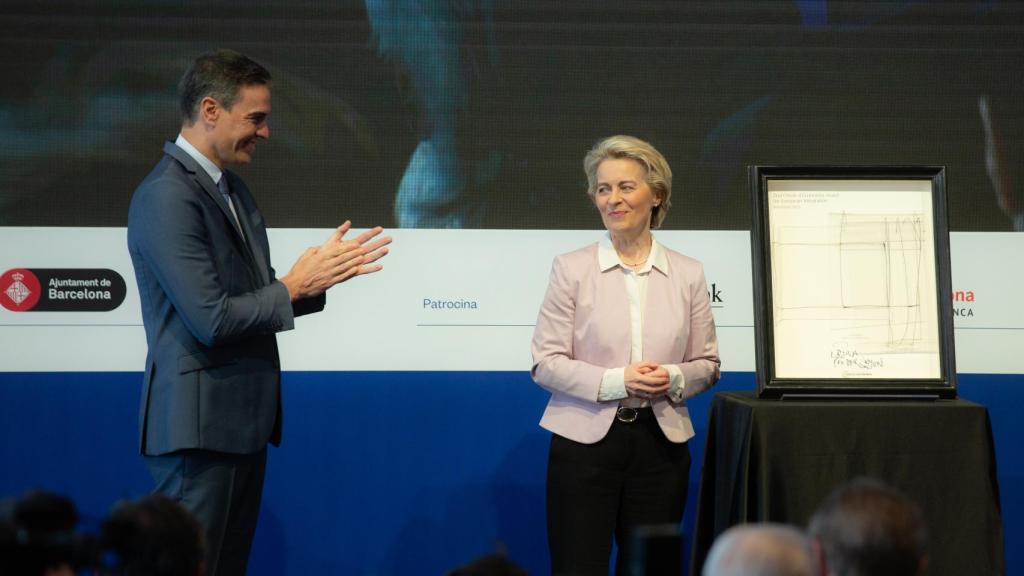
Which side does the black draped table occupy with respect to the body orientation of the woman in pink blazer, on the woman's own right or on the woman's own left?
on the woman's own left

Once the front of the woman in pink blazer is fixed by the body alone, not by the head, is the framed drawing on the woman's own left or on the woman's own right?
on the woman's own left

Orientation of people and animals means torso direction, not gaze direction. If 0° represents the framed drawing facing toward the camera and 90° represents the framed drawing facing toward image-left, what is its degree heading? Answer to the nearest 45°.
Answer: approximately 0°

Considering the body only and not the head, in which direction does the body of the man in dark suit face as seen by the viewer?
to the viewer's right

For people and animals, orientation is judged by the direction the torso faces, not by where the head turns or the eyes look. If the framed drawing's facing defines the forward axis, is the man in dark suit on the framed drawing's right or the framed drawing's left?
on its right

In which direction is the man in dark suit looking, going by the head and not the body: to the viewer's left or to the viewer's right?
to the viewer's right

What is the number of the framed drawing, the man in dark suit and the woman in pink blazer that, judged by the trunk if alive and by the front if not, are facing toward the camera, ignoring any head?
2

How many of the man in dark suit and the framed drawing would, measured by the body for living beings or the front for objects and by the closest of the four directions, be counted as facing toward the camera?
1

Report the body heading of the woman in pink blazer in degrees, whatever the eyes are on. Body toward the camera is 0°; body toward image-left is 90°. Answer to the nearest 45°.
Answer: approximately 0°

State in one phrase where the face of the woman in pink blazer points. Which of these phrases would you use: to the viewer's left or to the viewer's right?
to the viewer's left
